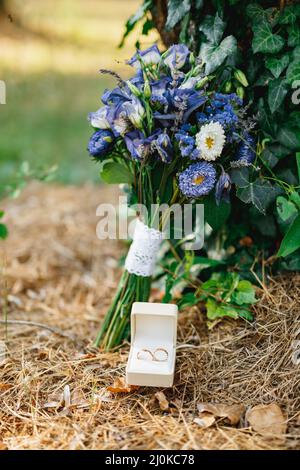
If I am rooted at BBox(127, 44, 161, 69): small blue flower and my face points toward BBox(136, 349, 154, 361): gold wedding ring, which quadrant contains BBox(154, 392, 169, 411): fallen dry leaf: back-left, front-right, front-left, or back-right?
front-left

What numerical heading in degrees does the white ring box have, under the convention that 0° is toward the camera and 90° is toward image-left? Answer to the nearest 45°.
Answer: approximately 0°
